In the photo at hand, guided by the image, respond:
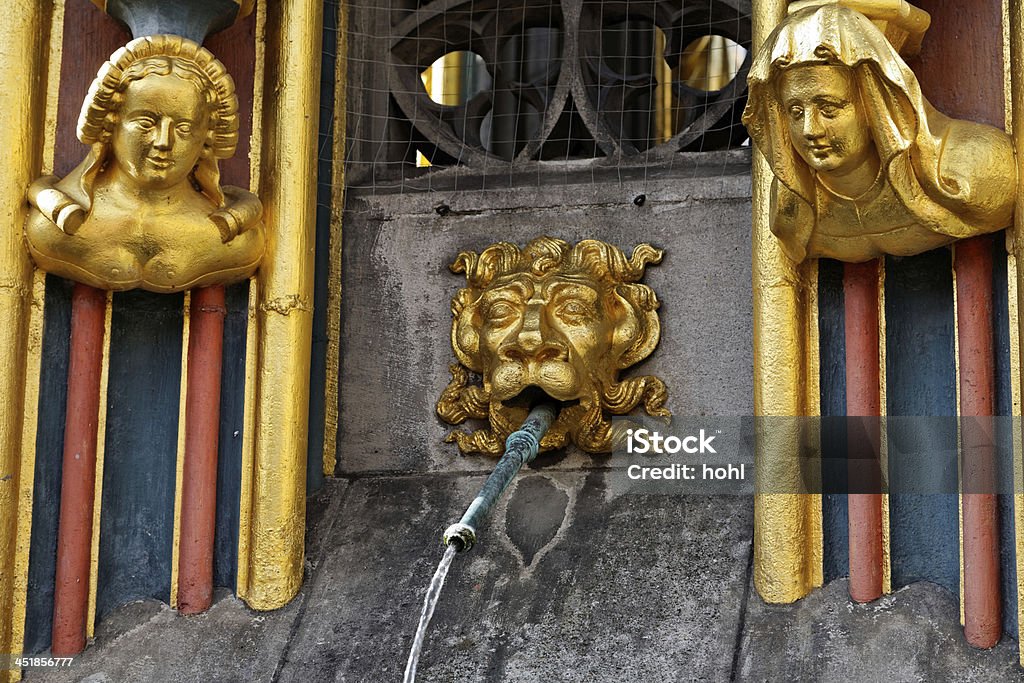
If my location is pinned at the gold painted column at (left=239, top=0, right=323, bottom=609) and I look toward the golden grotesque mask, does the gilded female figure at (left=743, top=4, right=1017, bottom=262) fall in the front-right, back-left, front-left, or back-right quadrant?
front-right

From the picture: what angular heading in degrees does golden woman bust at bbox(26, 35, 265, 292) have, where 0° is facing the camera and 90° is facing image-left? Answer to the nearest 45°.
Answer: approximately 0°

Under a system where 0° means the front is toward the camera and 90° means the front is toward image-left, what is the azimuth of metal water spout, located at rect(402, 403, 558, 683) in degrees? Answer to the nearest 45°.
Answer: approximately 45°

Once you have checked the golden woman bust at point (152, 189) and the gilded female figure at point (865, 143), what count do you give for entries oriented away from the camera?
0

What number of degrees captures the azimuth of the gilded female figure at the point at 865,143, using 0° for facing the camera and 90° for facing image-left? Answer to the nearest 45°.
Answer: approximately 45°

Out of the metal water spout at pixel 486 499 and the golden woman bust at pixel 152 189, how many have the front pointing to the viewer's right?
0

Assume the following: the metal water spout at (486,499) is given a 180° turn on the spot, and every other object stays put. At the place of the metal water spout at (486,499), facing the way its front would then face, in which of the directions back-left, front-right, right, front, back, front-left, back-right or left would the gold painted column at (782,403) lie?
front-right

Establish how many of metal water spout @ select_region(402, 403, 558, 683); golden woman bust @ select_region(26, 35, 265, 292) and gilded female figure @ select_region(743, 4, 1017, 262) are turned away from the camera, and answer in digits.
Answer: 0

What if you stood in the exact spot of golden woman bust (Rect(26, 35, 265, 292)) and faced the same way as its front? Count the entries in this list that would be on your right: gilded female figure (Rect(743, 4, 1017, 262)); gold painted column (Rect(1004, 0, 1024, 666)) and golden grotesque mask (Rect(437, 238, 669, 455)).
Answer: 0
